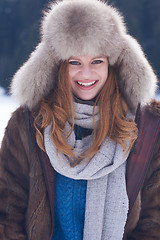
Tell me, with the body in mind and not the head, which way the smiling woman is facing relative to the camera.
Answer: toward the camera
